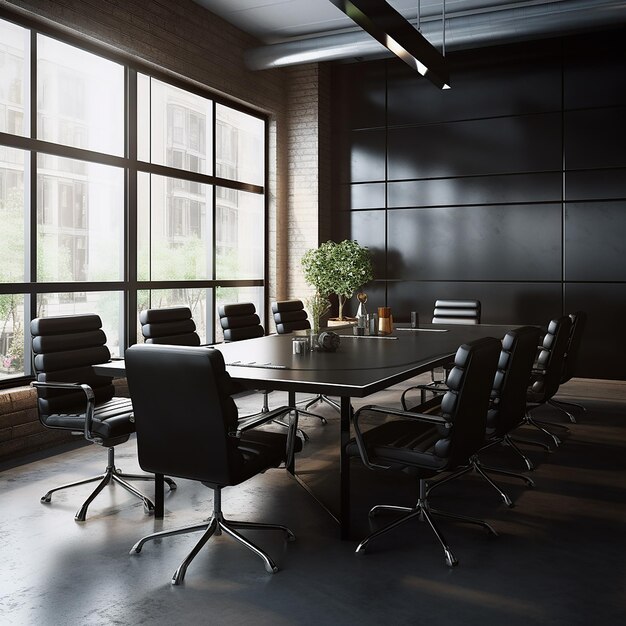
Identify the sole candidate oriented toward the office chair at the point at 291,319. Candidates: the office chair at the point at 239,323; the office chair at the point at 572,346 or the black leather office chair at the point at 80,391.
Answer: the office chair at the point at 572,346

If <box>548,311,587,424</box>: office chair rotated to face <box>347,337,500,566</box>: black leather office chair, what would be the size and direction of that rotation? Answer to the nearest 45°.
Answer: approximately 90° to its left

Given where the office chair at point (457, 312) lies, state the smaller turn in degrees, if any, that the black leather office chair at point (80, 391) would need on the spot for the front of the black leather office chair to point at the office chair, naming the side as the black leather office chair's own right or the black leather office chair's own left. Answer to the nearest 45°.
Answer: approximately 90° to the black leather office chair's own left

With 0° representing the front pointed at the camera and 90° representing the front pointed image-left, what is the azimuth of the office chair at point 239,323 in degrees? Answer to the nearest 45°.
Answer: approximately 315°

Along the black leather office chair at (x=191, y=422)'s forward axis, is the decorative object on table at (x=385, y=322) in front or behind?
in front

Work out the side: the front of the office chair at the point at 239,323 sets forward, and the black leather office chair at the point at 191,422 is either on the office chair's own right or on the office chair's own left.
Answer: on the office chair's own right

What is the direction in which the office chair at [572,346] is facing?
to the viewer's left

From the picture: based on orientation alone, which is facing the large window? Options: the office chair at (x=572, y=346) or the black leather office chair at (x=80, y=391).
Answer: the office chair
